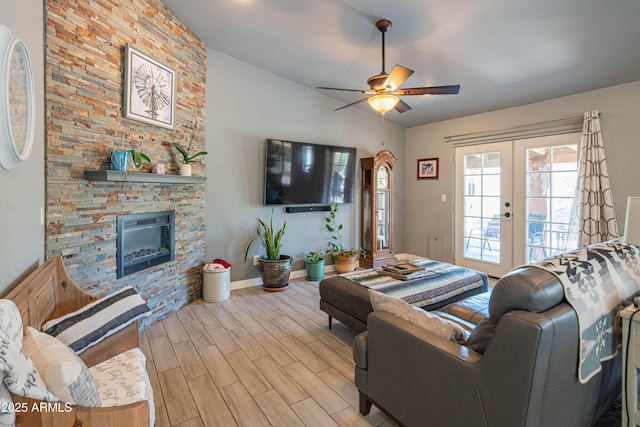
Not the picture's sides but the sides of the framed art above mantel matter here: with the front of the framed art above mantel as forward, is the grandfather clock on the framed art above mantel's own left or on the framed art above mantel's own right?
on the framed art above mantel's own left

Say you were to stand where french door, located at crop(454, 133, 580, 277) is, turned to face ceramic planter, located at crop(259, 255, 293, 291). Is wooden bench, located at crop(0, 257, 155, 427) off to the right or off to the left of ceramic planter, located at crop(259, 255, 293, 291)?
left

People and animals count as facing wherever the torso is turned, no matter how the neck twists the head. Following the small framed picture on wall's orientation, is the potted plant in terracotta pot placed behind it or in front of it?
in front

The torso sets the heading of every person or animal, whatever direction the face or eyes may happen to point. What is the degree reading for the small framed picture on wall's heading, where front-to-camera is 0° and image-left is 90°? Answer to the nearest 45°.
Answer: approximately 45°

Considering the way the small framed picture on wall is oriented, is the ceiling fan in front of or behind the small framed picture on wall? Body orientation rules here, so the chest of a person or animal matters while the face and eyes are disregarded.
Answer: in front

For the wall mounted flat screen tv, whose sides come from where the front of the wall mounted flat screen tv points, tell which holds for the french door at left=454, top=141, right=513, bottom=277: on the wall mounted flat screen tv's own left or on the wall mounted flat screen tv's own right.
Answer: on the wall mounted flat screen tv's own left

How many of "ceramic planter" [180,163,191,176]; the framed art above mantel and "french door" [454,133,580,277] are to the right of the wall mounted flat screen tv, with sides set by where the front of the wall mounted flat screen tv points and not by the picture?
2

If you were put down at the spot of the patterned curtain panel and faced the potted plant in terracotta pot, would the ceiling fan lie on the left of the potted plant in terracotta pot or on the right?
left

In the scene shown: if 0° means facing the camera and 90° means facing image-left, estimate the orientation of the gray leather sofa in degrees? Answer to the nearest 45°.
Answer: approximately 135°

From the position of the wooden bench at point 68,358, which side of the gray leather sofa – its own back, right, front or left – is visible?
left

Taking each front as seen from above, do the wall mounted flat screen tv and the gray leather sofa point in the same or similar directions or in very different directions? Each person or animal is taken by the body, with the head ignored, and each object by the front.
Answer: very different directions

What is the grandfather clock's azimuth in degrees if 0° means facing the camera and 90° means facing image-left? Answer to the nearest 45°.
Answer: approximately 315°

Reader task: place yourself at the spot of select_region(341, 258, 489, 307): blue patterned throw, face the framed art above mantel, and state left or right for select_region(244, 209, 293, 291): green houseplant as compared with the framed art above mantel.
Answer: right
